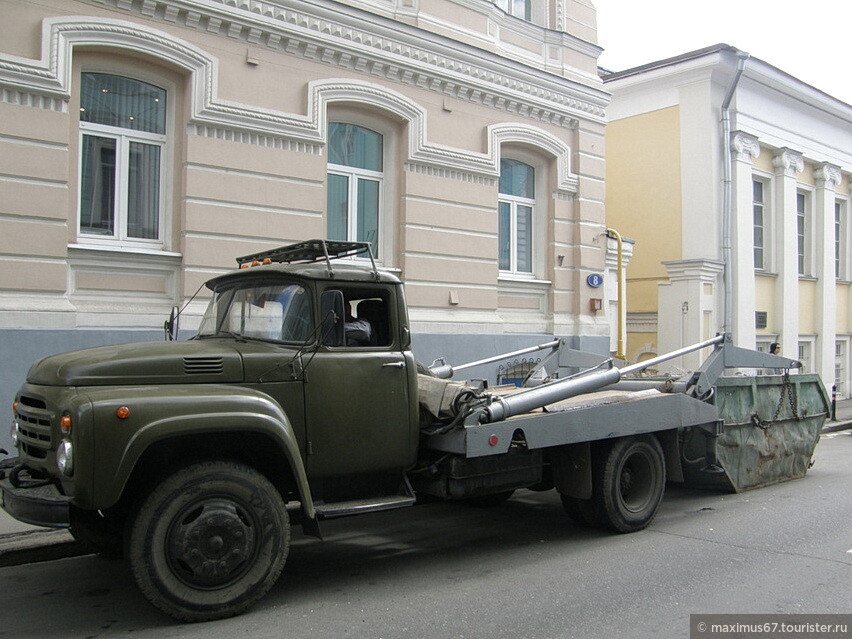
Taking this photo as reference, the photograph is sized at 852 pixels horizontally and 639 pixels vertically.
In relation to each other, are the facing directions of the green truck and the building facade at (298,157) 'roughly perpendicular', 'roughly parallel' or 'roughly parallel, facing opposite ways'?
roughly perpendicular

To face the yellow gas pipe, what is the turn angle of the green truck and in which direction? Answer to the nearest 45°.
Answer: approximately 180°

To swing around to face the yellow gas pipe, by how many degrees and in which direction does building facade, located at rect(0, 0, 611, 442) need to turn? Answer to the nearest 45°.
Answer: approximately 90° to its left

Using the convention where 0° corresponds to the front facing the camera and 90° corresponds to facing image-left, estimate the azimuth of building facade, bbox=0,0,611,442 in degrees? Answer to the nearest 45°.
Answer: approximately 315°

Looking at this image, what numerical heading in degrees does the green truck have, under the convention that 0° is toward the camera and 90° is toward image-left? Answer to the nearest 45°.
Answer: approximately 45°

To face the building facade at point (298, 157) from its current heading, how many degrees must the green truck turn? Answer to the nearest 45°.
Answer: approximately 135° to its right
